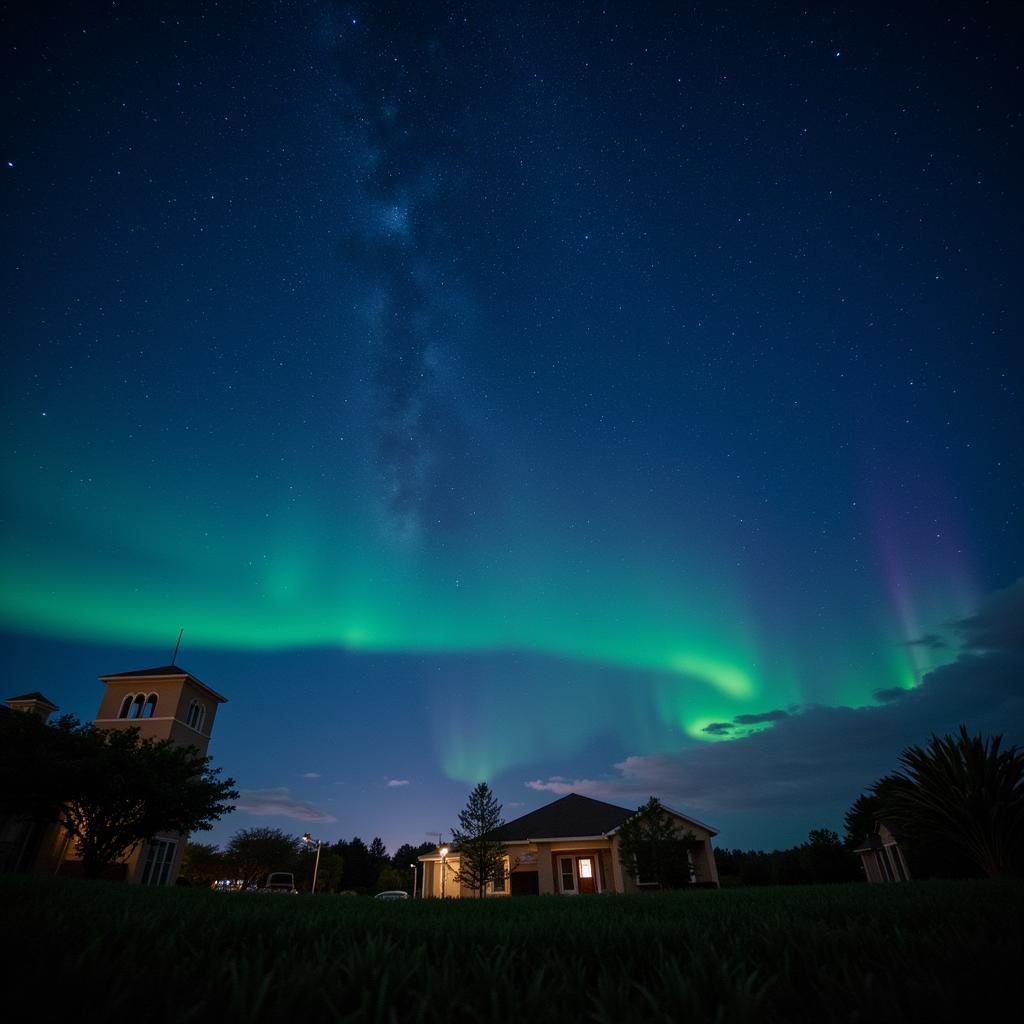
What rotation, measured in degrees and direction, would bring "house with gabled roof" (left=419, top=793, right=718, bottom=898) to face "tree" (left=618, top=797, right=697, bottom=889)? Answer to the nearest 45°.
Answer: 0° — it already faces it

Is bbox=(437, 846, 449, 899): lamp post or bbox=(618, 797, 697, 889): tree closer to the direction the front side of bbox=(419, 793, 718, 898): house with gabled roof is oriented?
the tree

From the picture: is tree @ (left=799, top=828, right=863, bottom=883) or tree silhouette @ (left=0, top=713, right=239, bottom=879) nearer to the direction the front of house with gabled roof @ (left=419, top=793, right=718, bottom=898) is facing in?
the tree silhouette

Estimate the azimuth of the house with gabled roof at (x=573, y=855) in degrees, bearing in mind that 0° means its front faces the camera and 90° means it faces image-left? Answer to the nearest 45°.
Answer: approximately 0°

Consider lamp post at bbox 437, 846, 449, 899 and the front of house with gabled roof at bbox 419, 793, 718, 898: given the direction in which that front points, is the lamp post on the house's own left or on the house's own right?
on the house's own right

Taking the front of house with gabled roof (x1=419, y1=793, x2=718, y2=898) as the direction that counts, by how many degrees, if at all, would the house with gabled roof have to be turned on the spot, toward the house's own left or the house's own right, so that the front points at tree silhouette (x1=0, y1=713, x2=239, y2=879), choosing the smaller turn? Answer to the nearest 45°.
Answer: approximately 45° to the house's own right

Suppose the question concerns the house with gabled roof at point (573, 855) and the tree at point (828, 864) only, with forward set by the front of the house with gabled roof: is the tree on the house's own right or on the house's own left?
on the house's own left
